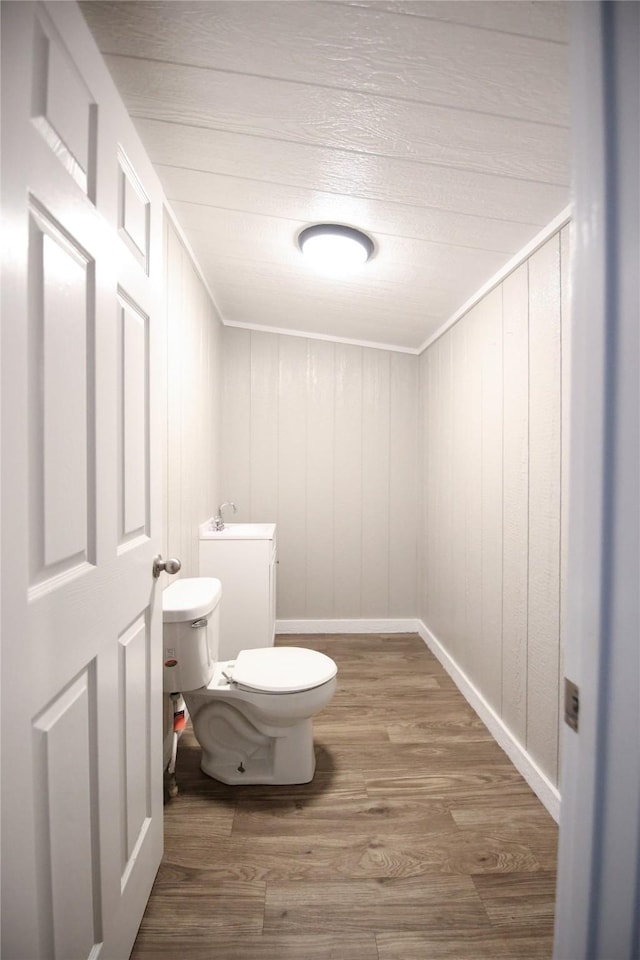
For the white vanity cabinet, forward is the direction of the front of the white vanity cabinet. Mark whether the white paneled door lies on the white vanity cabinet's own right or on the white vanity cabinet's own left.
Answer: on the white vanity cabinet's own right

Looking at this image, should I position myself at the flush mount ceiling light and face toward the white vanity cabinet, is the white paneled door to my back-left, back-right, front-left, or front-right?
back-left

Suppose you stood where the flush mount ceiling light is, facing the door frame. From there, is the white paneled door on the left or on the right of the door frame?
right
